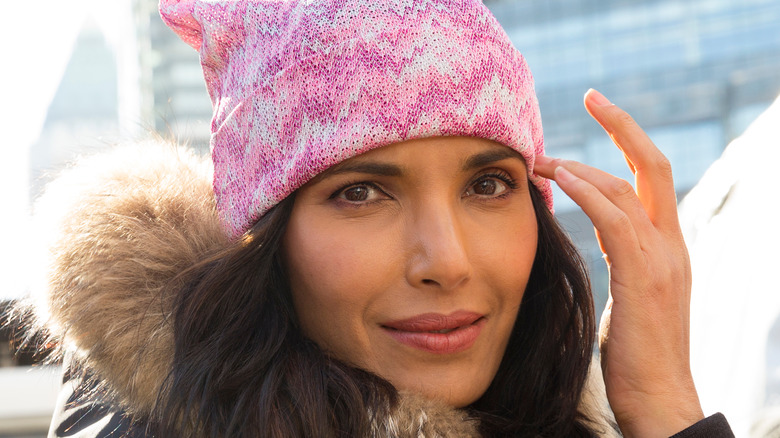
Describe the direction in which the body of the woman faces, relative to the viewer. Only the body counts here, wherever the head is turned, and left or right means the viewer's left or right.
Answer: facing the viewer and to the right of the viewer
